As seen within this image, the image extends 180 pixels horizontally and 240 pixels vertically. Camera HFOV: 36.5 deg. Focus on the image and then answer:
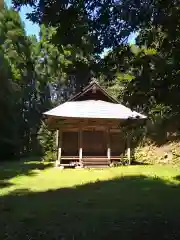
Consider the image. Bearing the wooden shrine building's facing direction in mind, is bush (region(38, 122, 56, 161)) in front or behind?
behind

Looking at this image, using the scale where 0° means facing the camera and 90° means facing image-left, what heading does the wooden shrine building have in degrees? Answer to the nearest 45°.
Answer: approximately 0°
